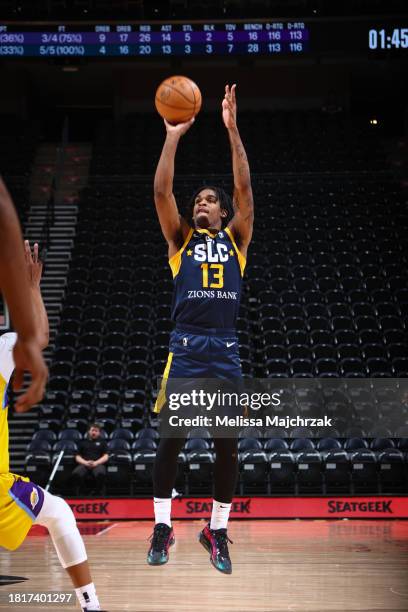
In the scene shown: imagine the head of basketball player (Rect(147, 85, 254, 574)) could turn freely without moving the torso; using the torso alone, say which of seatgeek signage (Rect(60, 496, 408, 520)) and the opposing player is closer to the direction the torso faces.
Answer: the opposing player

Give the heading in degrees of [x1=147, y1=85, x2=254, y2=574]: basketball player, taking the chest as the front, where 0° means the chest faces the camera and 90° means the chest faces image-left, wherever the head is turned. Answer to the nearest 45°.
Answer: approximately 0°

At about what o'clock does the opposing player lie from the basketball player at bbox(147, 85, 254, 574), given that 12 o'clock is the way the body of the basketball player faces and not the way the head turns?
The opposing player is roughly at 2 o'clock from the basketball player.

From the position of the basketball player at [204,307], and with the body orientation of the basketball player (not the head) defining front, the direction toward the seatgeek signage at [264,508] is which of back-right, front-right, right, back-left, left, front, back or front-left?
back

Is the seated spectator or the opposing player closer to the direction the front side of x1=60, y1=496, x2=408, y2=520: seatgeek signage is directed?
the opposing player

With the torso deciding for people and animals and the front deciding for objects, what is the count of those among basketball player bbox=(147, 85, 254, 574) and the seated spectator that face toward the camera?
2

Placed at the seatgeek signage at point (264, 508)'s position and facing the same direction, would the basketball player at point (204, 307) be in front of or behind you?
in front

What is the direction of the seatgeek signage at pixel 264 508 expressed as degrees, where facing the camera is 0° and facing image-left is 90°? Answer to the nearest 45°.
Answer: approximately 0°
